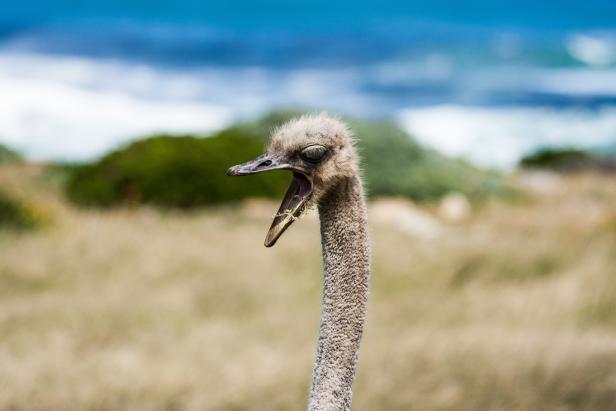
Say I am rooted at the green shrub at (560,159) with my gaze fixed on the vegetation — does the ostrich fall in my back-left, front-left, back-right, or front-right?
front-left

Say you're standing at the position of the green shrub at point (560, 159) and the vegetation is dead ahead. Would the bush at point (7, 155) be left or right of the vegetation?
right

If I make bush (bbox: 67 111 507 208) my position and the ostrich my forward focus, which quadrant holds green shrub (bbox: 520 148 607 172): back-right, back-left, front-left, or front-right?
back-left

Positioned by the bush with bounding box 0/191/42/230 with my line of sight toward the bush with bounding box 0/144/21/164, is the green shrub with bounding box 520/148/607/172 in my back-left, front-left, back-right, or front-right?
front-right
